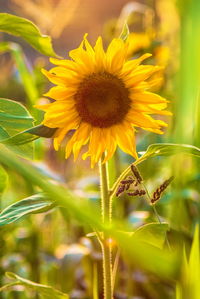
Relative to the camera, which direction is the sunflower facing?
toward the camera
